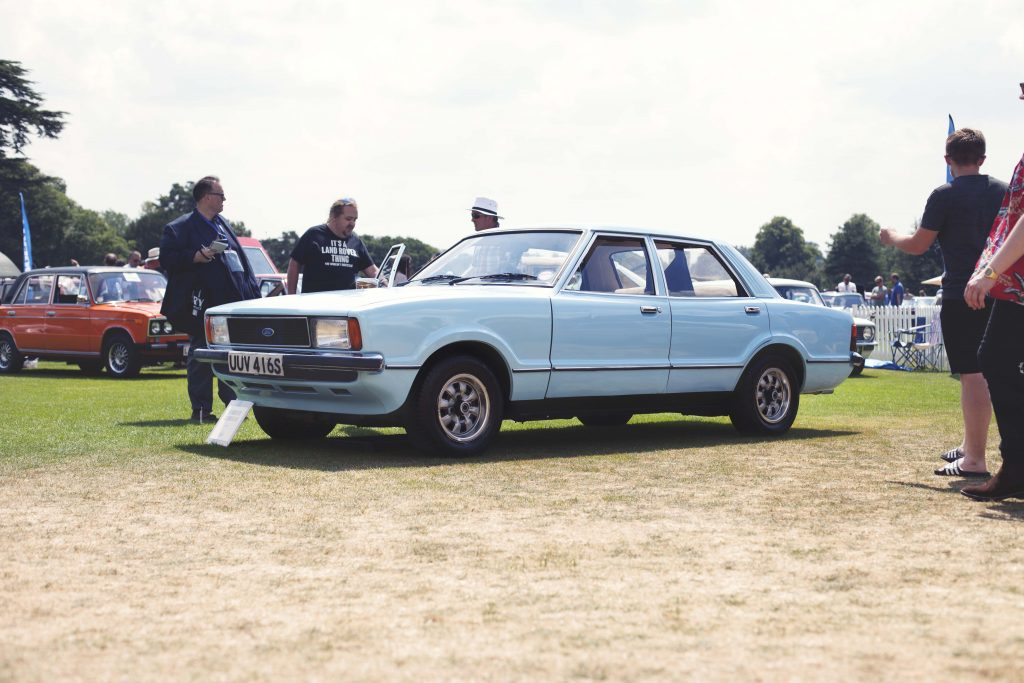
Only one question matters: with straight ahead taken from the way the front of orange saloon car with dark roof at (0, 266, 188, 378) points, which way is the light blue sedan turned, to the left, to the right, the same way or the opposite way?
to the right

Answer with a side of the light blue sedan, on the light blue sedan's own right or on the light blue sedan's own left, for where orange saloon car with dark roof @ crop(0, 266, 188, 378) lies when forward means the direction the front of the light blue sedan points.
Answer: on the light blue sedan's own right

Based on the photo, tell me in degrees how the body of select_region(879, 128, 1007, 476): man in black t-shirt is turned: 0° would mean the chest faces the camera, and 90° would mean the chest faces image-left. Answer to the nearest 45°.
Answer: approximately 135°

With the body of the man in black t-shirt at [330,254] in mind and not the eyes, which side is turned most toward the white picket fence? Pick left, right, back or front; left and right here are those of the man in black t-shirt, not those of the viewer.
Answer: left

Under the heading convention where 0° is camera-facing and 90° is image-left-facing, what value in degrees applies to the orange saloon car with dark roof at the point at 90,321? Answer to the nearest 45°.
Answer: approximately 315°

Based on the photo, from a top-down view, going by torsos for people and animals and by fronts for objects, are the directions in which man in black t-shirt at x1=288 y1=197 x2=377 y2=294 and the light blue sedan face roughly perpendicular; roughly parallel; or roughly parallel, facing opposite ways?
roughly perpendicular

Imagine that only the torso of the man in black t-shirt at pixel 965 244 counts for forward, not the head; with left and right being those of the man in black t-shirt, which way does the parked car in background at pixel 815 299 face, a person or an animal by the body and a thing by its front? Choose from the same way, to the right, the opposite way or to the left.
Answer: the opposite way

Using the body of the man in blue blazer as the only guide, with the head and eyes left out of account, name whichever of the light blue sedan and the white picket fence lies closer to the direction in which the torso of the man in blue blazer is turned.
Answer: the light blue sedan

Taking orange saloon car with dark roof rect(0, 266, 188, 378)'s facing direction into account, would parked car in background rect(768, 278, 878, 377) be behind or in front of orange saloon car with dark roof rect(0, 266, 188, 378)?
in front
